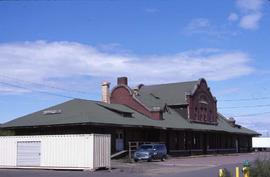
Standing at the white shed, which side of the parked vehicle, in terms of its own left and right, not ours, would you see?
front

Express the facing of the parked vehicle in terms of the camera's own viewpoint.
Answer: facing the viewer and to the left of the viewer

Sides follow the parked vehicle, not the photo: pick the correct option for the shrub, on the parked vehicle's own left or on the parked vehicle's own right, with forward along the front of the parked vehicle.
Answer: on the parked vehicle's own left

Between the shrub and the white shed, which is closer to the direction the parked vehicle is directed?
the white shed
